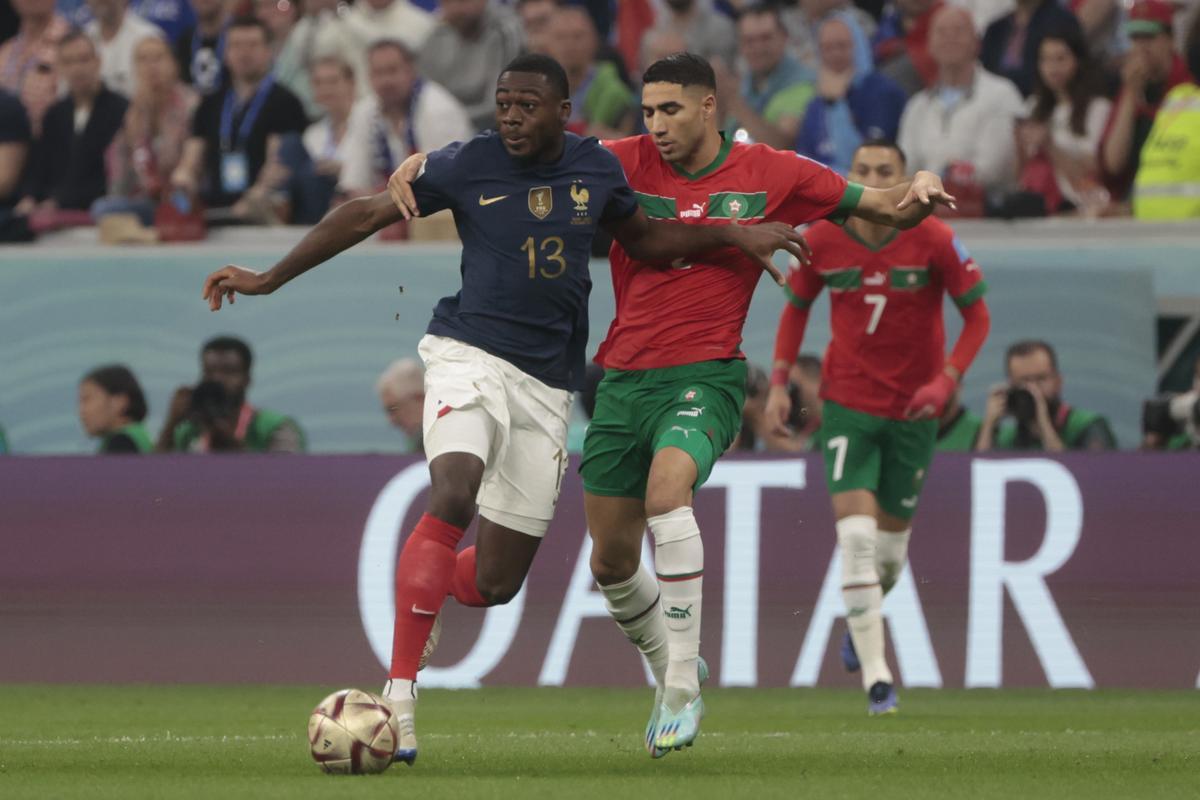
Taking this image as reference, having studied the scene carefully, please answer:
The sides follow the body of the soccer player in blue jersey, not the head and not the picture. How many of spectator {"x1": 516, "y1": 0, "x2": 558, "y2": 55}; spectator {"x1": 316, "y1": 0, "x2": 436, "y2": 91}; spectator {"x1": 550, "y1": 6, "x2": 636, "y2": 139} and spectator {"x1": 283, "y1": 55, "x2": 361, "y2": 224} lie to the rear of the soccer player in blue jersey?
4

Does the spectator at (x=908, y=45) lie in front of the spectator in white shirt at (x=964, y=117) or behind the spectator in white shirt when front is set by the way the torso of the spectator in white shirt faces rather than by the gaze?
behind

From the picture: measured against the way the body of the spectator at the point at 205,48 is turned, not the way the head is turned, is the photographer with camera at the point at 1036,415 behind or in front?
in front

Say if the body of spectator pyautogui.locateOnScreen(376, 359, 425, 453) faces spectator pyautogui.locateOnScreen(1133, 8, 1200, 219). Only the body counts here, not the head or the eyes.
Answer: no

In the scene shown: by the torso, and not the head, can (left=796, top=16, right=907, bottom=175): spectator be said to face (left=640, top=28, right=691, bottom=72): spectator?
no

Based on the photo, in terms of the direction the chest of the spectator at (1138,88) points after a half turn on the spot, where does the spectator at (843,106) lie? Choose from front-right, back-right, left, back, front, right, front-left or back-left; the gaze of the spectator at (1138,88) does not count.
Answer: back-left

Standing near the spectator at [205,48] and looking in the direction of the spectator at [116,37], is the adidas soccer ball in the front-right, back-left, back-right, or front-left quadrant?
back-left

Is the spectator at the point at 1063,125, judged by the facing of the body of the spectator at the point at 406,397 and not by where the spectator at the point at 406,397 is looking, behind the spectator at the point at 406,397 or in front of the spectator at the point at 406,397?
behind

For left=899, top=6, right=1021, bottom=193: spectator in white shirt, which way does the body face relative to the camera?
toward the camera

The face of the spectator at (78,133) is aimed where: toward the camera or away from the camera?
toward the camera

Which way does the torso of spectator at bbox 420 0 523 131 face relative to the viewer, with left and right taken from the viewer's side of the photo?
facing the viewer

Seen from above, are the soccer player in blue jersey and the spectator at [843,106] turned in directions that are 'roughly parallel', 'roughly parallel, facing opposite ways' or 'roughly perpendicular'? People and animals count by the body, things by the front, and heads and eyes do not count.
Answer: roughly parallel

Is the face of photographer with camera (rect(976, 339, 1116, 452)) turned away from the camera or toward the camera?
toward the camera
